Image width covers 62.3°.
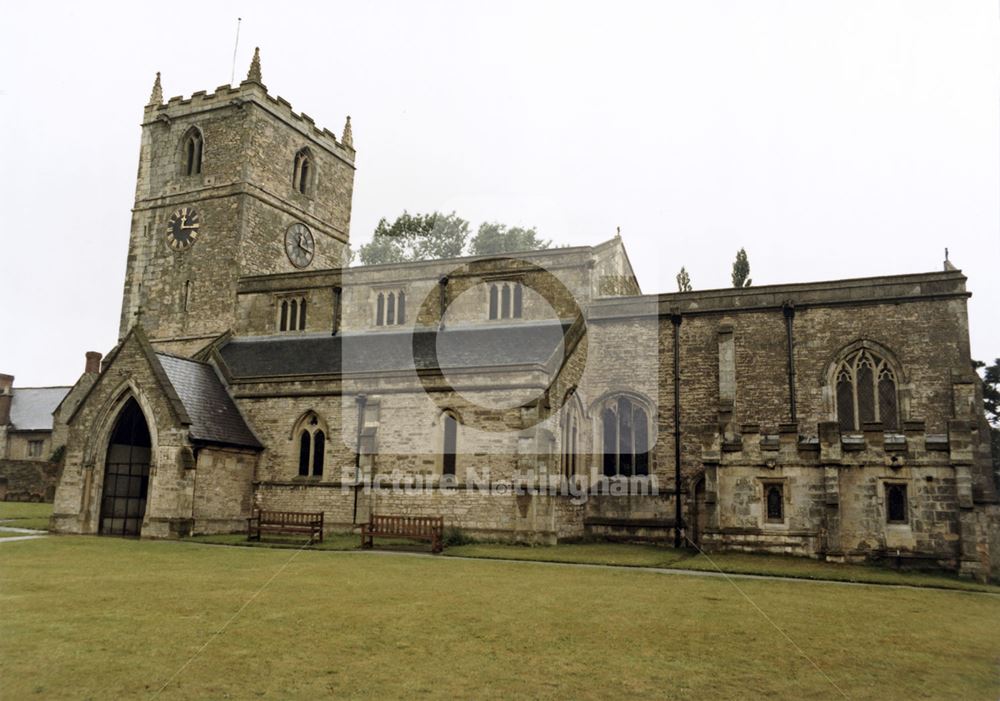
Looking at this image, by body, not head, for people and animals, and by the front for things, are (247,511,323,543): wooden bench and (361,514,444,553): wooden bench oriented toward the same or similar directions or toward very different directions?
same or similar directions

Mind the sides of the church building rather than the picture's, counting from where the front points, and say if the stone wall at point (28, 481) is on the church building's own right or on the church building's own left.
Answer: on the church building's own right

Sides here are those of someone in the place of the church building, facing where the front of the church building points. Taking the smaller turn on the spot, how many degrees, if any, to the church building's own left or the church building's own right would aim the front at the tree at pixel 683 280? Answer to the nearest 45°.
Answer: approximately 135° to the church building's own right

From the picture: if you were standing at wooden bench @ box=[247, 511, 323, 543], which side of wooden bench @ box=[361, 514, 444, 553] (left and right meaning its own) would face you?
right

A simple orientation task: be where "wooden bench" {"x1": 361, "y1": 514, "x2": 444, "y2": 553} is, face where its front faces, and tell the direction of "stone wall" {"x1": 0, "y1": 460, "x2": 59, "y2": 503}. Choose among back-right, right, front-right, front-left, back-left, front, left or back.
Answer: right

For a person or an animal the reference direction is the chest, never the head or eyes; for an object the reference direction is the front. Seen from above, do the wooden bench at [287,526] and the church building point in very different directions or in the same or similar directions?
same or similar directions

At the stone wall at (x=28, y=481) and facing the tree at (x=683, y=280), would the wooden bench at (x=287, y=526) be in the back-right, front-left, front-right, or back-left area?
front-right

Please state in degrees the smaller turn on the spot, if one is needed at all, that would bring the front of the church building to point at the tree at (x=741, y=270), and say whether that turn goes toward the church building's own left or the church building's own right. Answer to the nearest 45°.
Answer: approximately 180°

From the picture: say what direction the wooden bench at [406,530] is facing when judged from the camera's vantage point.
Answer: facing the viewer and to the left of the viewer

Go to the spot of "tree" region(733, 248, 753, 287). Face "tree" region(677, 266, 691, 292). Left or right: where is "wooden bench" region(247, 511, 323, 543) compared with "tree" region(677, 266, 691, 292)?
left

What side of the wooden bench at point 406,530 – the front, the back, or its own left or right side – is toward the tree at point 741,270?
back

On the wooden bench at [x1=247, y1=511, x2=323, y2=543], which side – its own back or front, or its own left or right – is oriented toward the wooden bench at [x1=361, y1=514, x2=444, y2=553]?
left

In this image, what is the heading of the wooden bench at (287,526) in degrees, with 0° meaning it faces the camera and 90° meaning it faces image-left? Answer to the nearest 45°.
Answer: approximately 45°

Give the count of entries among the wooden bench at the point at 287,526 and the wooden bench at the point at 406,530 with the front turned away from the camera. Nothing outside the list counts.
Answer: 0

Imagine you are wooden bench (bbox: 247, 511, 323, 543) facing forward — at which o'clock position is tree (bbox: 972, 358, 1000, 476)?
The tree is roughly at 7 o'clock from the wooden bench.
